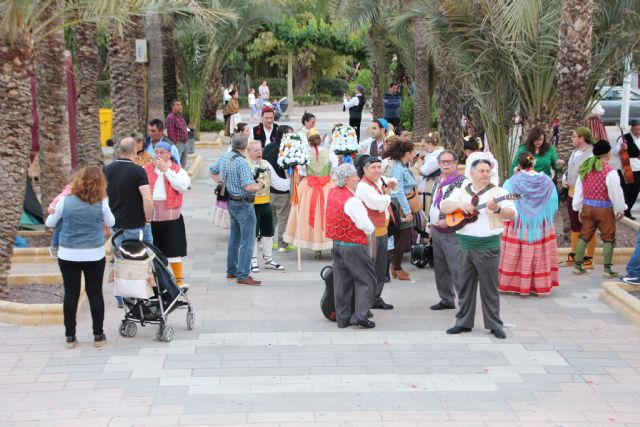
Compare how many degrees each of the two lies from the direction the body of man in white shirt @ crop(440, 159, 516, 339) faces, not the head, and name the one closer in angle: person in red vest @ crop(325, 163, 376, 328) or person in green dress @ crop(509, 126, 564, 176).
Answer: the person in red vest

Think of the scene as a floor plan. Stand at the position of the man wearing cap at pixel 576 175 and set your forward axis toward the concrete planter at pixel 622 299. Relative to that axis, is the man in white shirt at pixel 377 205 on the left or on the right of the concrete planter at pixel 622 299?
right

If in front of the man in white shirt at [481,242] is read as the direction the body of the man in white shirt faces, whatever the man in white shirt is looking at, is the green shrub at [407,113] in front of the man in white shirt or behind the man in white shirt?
behind

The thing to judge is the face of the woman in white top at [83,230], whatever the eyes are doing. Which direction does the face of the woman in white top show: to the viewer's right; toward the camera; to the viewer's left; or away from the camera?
away from the camera

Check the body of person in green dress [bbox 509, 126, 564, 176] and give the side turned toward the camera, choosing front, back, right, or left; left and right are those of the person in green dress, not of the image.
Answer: front

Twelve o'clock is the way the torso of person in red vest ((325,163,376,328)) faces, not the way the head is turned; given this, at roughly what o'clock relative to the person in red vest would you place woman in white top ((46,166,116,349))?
The woman in white top is roughly at 7 o'clock from the person in red vest.

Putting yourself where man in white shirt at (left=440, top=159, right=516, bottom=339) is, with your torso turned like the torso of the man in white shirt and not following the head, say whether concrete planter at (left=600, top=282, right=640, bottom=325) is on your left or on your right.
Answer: on your left

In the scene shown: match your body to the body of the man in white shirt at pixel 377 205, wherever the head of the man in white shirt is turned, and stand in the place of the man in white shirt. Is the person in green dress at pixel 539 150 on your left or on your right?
on your left

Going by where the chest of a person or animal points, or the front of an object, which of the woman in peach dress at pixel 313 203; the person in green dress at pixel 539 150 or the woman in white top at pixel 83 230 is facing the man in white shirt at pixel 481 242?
the person in green dress

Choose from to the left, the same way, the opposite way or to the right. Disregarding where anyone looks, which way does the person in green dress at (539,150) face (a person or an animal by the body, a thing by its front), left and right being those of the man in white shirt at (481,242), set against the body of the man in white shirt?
the same way

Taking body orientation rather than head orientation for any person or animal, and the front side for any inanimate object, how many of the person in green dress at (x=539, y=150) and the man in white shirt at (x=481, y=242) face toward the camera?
2

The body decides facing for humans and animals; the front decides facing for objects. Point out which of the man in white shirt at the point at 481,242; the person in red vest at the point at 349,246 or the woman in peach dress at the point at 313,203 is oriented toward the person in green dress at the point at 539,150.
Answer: the person in red vest

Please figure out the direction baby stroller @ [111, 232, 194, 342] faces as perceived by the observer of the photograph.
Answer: facing away from the viewer and to the right of the viewer
